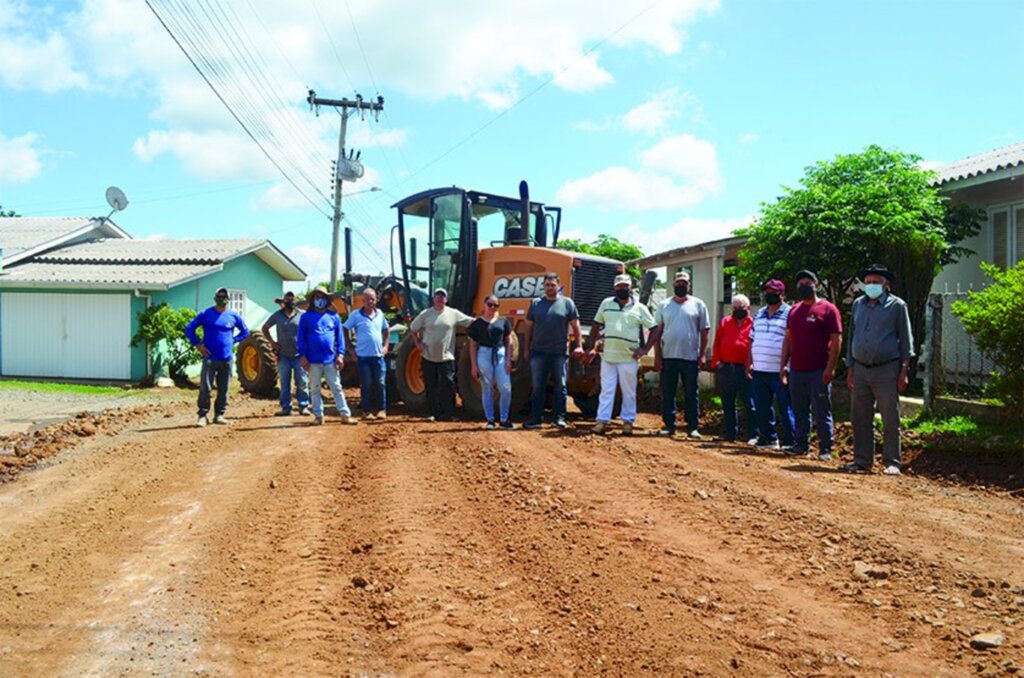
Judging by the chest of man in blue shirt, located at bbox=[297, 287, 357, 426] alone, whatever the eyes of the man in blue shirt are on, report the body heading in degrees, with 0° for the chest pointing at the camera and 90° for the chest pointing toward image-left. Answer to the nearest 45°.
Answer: approximately 0°

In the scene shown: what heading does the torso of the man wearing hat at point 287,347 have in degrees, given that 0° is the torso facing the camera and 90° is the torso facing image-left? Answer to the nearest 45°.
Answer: approximately 0°

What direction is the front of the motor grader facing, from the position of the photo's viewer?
facing away from the viewer and to the left of the viewer

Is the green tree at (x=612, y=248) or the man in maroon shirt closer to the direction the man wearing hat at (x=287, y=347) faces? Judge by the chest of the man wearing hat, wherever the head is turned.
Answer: the man in maroon shirt

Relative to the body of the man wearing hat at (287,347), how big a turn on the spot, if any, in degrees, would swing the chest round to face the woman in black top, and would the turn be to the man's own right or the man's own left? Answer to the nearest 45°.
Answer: approximately 45° to the man's own left

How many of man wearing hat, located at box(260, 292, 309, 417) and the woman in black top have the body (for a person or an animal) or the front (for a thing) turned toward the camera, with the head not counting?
2

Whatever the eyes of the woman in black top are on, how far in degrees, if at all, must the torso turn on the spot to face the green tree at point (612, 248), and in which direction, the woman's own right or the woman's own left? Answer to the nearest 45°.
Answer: approximately 180°

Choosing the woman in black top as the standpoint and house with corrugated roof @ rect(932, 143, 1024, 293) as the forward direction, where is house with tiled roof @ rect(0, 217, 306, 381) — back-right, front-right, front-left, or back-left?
back-left

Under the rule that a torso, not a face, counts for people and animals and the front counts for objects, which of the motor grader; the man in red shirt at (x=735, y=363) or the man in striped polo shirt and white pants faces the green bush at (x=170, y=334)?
the motor grader
